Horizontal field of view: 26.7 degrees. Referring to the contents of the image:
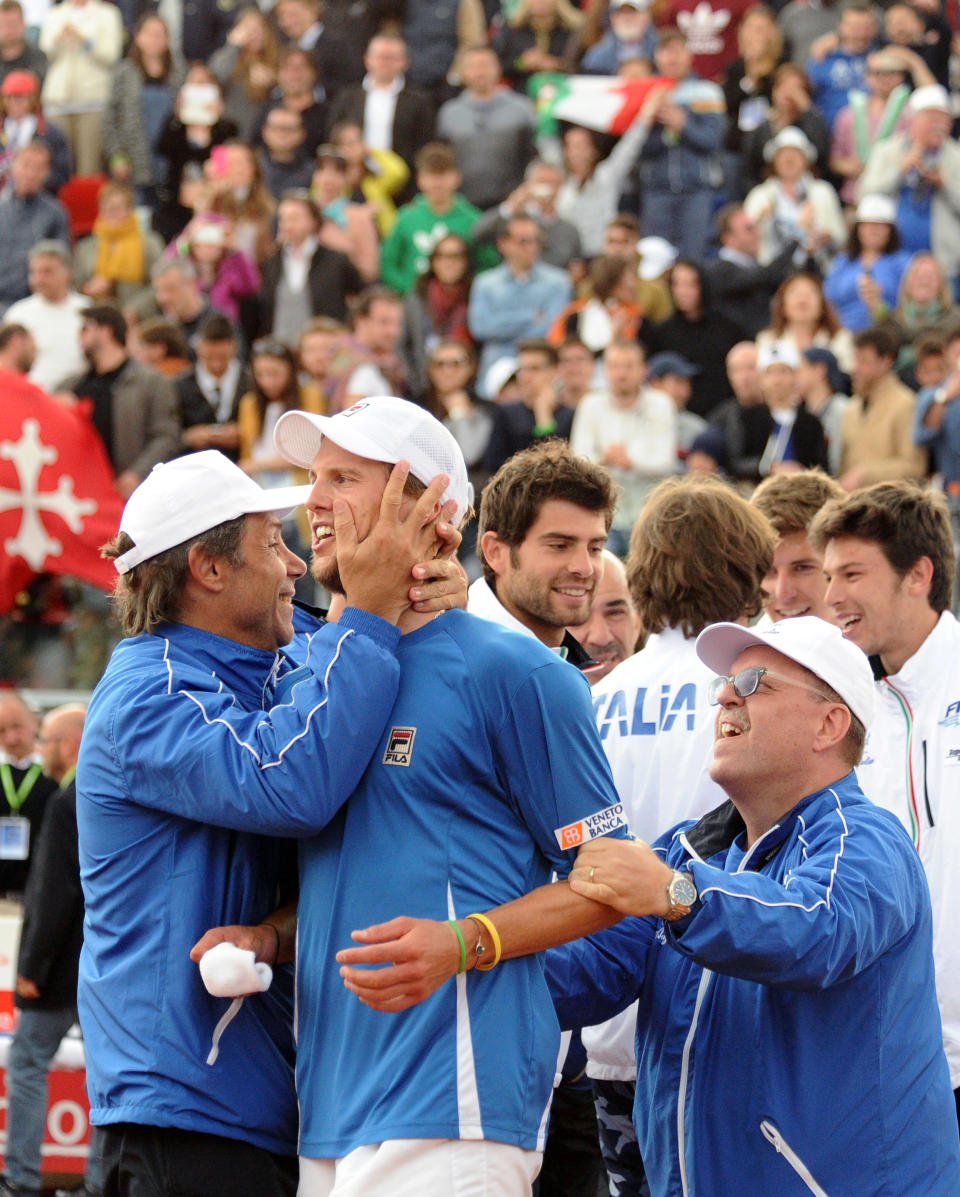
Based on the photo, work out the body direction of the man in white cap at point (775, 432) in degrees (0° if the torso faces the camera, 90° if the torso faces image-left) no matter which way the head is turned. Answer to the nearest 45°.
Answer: approximately 0°

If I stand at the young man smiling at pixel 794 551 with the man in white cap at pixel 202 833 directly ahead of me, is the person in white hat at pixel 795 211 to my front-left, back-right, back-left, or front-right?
back-right

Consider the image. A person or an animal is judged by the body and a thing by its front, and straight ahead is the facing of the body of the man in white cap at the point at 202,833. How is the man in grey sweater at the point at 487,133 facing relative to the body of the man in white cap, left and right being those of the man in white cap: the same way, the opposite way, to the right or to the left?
to the right

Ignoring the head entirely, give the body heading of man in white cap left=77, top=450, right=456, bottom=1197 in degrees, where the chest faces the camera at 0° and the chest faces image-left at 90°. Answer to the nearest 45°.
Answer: approximately 270°

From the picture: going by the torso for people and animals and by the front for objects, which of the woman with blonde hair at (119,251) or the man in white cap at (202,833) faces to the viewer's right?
the man in white cap

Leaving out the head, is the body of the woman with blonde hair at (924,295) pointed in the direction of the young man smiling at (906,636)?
yes

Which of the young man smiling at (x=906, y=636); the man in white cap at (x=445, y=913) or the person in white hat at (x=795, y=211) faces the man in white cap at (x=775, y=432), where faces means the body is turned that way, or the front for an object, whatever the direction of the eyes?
the person in white hat

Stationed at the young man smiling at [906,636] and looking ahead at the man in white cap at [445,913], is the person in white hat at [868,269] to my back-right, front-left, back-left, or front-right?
back-right

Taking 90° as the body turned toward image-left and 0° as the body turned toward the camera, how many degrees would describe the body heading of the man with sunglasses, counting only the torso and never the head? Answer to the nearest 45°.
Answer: approximately 45°

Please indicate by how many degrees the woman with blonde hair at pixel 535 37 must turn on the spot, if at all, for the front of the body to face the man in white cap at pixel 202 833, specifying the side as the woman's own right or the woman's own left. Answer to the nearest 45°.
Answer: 0° — they already face them

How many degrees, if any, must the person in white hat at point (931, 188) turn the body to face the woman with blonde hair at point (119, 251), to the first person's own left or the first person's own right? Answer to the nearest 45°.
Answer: approximately 90° to the first person's own right

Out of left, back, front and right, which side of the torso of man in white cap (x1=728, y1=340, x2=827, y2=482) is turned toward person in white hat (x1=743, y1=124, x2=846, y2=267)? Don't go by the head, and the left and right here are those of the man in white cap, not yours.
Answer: back
